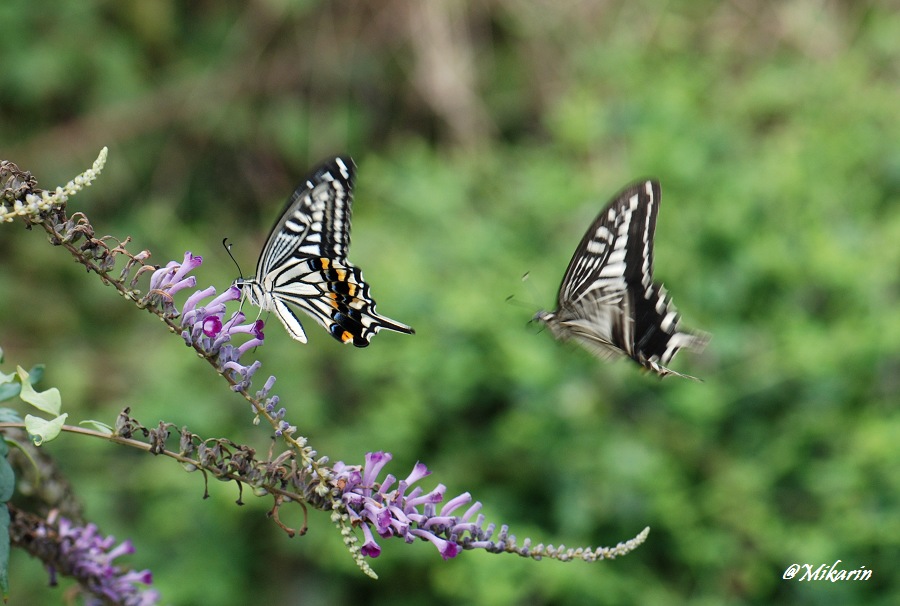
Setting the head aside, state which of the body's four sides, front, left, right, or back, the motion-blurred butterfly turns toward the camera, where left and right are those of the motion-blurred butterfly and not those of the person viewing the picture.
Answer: left
